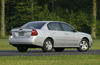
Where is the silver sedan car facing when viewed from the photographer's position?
facing away from the viewer and to the right of the viewer
